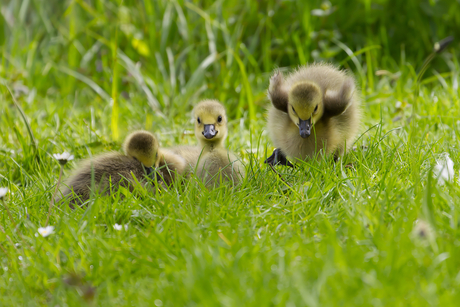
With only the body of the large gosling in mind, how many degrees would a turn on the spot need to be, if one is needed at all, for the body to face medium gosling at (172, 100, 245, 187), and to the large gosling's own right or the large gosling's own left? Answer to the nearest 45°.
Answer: approximately 90° to the large gosling's own right

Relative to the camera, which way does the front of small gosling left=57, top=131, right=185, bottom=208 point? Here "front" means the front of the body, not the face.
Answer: to the viewer's right

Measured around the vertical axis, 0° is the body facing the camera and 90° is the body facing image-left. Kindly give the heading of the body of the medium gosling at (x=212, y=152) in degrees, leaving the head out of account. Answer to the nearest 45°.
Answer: approximately 0°

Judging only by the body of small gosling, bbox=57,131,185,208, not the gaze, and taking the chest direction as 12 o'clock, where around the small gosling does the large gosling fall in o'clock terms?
The large gosling is roughly at 12 o'clock from the small gosling.

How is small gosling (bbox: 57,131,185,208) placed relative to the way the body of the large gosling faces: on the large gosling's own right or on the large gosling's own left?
on the large gosling's own right

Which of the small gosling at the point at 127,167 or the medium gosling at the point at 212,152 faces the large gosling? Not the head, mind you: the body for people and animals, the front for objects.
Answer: the small gosling

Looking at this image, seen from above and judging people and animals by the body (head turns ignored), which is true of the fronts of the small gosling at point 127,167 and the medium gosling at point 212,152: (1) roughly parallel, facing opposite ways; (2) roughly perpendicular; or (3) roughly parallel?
roughly perpendicular

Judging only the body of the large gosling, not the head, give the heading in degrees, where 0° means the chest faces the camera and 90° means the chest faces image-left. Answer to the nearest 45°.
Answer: approximately 0°
